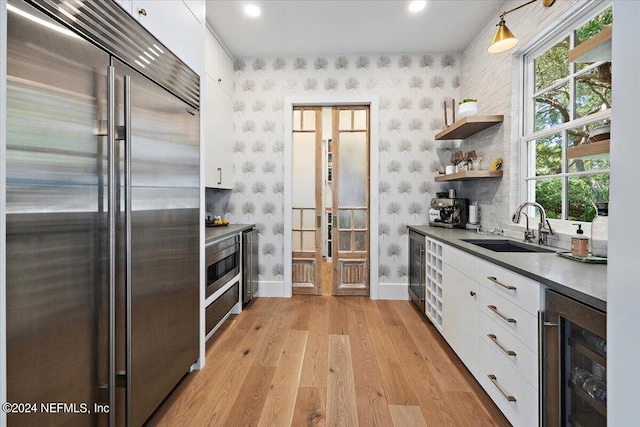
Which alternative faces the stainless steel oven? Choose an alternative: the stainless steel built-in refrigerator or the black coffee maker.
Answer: the black coffee maker

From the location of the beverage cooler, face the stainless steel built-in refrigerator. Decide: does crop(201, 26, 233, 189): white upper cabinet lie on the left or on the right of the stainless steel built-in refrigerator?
right

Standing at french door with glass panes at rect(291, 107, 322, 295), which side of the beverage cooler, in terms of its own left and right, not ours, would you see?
right

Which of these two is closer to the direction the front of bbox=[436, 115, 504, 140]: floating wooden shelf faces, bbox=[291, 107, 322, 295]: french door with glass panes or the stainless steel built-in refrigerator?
the french door with glass panes

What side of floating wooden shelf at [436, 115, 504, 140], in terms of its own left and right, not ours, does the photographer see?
left

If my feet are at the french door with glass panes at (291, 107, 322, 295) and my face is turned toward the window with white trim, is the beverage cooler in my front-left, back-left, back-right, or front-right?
front-right

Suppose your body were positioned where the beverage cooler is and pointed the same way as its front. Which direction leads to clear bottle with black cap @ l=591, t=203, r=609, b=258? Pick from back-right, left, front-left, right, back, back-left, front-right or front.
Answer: back-right

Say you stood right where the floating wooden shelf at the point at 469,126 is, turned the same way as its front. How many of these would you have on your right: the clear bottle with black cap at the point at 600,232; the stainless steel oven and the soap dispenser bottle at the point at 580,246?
0

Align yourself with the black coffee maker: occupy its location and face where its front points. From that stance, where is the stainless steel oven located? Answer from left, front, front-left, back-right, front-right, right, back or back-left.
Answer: front

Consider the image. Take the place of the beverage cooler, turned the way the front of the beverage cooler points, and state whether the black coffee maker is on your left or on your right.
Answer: on your right

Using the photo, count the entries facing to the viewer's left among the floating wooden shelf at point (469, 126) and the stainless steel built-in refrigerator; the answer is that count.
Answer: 1

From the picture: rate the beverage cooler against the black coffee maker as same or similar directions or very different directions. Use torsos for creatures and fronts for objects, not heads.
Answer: same or similar directions

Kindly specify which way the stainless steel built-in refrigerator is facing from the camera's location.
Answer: facing the viewer and to the right of the viewer

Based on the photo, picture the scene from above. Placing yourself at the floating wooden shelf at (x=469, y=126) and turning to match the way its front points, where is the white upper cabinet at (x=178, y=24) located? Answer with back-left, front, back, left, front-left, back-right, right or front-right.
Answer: front-left

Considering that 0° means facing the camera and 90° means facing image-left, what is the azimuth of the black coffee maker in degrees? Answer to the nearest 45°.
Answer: approximately 45°

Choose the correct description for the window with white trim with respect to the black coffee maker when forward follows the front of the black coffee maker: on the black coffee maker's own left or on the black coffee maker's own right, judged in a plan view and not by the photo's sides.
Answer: on the black coffee maker's own left

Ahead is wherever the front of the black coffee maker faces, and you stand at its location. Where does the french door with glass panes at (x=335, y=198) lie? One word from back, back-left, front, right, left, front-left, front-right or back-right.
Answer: front-right

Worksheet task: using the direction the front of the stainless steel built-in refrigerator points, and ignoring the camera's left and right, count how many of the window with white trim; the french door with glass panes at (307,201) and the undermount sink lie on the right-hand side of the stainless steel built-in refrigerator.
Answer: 0

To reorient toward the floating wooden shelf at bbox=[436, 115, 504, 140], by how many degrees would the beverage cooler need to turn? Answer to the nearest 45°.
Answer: approximately 90° to its right
